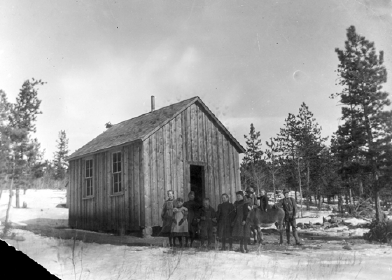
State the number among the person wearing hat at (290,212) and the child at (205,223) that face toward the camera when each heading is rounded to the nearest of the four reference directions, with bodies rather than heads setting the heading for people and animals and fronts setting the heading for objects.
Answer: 2

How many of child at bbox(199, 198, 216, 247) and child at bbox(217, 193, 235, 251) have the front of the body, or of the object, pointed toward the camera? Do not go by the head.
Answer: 2

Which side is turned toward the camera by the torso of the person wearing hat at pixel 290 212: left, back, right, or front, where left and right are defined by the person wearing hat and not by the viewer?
front

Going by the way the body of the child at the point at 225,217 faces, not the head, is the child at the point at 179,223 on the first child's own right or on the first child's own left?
on the first child's own right

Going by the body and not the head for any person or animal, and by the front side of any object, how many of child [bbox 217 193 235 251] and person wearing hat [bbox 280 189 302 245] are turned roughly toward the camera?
2

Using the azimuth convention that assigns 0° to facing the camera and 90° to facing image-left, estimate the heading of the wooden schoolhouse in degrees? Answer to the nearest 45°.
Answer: approximately 315°

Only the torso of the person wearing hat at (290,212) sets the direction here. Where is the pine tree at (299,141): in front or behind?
behind

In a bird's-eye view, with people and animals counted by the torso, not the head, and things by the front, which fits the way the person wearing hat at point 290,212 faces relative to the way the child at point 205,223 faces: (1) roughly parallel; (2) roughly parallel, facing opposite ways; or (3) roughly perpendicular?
roughly parallel

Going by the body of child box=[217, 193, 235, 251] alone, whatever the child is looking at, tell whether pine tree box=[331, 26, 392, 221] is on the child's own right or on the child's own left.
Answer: on the child's own left

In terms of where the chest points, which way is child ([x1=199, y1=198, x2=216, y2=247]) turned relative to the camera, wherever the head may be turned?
toward the camera

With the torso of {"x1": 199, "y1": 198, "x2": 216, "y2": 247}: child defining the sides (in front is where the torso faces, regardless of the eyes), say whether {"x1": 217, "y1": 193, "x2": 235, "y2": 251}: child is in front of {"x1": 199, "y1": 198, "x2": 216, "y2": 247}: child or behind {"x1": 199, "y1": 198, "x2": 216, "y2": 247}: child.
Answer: in front
